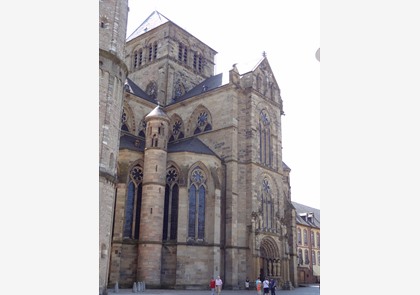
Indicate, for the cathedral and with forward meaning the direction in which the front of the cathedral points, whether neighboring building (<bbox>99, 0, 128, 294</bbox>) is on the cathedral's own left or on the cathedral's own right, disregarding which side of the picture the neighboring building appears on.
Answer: on the cathedral's own right

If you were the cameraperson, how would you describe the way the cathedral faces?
facing the viewer and to the right of the viewer
